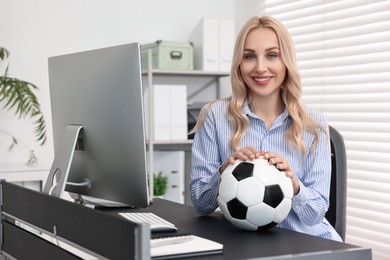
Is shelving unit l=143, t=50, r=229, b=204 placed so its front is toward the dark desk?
yes

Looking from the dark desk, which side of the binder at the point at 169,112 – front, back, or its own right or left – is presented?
front

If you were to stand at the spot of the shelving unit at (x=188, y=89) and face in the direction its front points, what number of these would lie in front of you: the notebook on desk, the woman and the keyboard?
3

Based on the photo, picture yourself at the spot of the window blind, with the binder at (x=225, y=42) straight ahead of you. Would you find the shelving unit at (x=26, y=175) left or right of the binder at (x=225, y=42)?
left

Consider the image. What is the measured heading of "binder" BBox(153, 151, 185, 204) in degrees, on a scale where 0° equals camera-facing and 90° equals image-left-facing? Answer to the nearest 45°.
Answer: approximately 0°

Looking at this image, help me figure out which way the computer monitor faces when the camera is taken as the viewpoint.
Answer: facing away from the viewer and to the right of the viewer

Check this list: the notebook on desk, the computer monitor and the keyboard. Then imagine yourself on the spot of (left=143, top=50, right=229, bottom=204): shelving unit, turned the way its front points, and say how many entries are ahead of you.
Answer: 3

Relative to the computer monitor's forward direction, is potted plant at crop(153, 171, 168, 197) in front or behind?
in front
